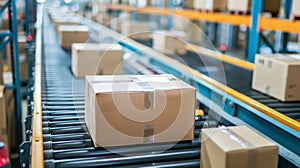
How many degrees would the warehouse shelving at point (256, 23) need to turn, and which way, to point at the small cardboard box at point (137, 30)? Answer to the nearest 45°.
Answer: approximately 90° to its right

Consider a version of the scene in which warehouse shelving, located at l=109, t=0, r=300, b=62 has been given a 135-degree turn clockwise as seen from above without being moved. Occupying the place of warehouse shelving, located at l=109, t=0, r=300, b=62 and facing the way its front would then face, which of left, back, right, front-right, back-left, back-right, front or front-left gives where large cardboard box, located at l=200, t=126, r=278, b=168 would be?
back

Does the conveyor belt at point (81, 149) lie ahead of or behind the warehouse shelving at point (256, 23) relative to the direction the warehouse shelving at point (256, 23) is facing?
ahead

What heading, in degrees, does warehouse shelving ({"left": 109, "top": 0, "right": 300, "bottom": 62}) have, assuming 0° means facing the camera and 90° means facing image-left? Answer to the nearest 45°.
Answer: approximately 45°

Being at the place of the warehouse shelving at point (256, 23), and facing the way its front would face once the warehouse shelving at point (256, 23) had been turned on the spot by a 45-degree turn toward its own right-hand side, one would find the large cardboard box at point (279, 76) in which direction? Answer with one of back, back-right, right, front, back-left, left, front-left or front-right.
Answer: left

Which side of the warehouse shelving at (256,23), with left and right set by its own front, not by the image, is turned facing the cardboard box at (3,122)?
front
